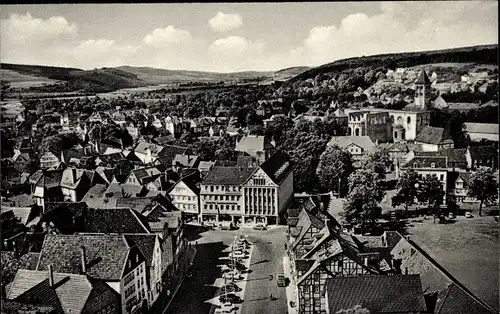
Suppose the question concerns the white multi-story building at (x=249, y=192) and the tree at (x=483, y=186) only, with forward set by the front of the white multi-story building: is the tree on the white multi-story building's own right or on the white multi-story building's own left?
on the white multi-story building's own left

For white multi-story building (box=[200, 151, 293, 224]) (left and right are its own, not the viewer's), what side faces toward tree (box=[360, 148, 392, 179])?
left

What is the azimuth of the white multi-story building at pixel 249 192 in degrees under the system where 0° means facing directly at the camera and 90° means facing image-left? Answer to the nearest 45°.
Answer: approximately 0°

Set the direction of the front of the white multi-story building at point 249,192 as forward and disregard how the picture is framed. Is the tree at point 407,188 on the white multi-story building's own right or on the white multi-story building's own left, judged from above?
on the white multi-story building's own left

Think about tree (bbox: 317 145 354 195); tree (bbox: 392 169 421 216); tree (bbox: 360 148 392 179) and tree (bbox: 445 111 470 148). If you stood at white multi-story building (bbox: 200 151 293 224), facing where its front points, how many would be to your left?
4

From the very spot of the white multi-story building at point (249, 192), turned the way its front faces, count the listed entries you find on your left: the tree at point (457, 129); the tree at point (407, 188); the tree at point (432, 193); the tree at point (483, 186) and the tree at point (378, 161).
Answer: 5

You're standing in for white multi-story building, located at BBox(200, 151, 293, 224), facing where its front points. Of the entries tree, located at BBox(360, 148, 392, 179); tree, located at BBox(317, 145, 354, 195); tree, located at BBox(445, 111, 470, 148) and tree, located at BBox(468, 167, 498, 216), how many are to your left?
4

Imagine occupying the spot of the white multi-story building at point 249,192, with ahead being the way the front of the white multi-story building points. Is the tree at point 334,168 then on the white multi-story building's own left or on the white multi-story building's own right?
on the white multi-story building's own left

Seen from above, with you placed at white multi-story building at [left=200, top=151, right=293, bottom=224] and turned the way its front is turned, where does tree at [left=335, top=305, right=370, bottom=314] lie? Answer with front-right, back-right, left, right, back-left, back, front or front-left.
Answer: front-left

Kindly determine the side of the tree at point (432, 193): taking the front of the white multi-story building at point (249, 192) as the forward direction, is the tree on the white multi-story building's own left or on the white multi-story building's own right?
on the white multi-story building's own left
